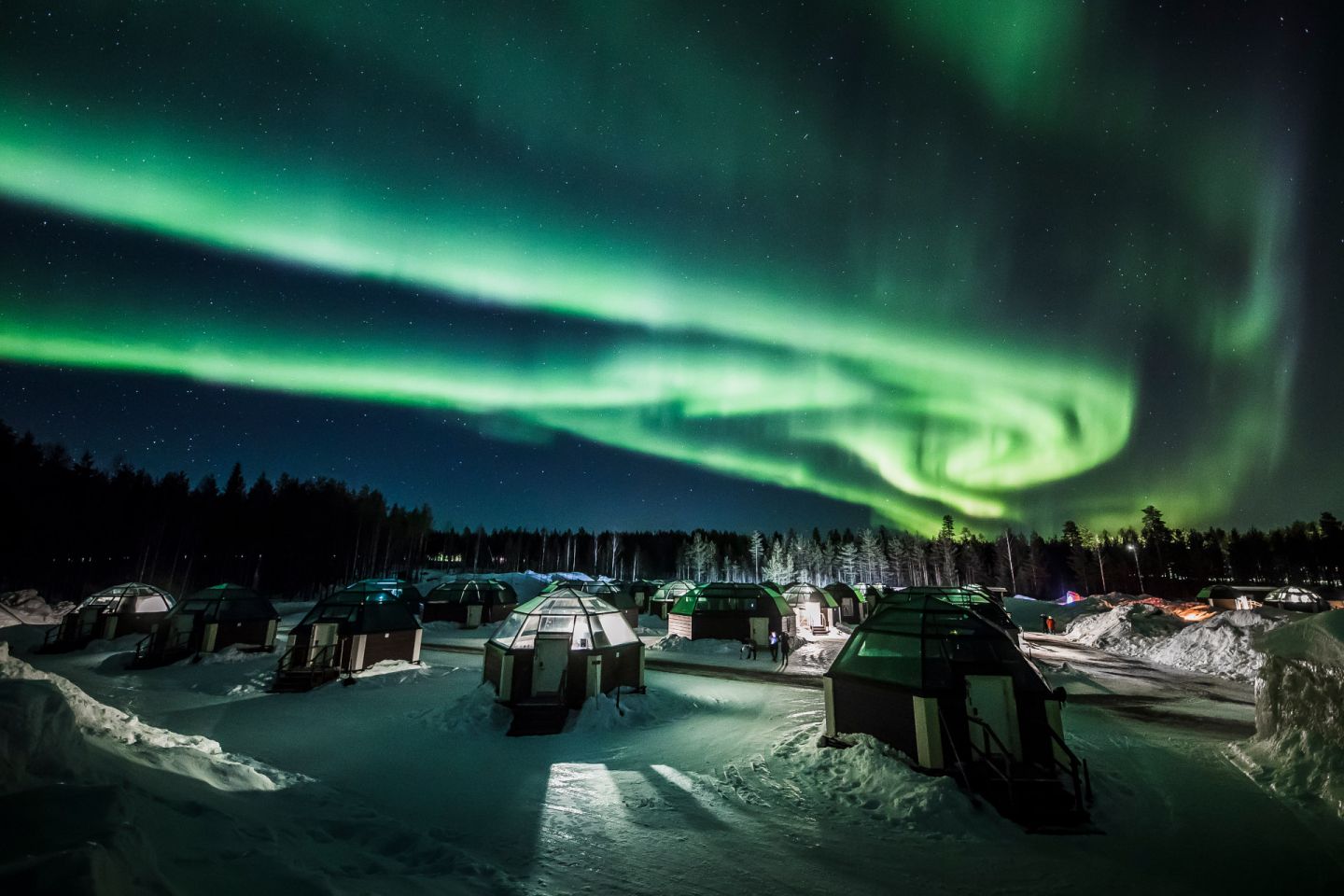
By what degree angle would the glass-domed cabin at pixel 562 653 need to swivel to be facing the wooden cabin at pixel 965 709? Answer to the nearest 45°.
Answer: approximately 45° to its left

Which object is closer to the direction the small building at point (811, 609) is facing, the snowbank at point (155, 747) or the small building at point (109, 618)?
the snowbank

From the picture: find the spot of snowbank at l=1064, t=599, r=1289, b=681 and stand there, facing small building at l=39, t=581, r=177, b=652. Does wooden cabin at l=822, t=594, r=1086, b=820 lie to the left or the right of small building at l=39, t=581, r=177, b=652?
left

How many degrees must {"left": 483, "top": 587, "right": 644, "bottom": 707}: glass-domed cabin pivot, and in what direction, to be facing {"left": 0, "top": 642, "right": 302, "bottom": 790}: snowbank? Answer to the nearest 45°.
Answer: approximately 45° to its right

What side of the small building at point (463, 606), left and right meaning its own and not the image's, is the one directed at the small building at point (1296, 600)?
left

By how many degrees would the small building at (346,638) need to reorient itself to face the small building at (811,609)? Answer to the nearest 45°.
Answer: approximately 135° to its left

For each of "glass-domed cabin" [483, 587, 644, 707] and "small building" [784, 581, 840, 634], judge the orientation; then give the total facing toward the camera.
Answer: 2

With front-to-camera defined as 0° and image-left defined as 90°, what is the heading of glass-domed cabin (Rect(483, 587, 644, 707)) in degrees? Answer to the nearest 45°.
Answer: approximately 0°

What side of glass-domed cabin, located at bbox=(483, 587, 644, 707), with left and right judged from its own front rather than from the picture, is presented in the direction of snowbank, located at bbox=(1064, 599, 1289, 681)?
left

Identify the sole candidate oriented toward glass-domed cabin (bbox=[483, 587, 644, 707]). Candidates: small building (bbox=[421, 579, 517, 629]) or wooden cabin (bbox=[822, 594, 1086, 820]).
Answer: the small building
